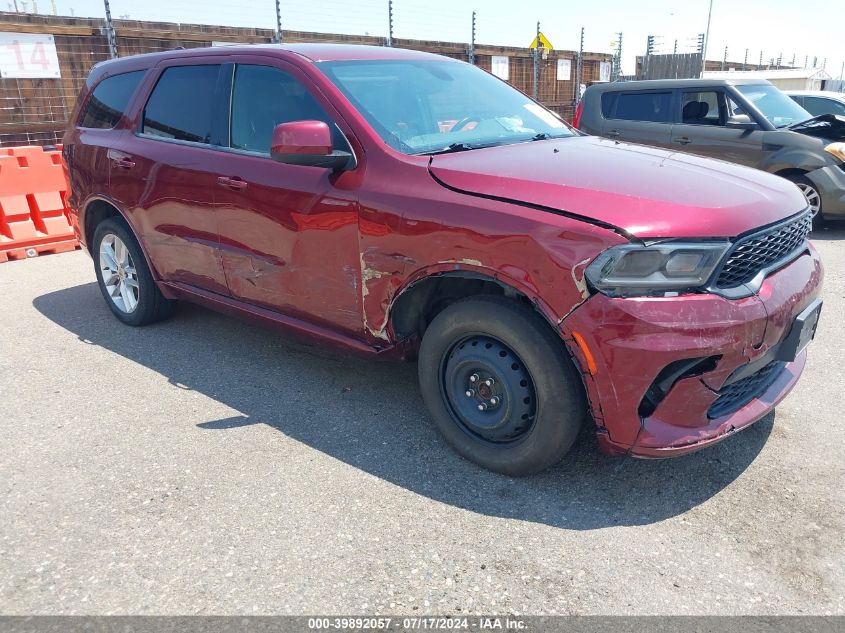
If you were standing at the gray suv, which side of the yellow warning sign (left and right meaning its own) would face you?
front

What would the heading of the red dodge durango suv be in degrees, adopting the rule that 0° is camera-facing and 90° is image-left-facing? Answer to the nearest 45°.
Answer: approximately 315°

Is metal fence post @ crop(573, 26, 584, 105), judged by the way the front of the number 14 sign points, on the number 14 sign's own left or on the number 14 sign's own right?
on the number 14 sign's own left

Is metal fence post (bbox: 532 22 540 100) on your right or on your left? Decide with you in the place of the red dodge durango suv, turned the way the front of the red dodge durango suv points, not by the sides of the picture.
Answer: on your left

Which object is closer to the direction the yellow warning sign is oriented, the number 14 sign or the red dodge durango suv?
the red dodge durango suv

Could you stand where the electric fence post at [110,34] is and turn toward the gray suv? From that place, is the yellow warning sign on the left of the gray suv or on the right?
left

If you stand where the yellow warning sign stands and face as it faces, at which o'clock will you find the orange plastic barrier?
The orange plastic barrier is roughly at 1 o'clock from the yellow warning sign.

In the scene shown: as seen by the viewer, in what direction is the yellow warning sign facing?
toward the camera

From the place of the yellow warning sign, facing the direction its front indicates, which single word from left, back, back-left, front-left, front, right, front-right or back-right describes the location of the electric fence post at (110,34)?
front-right

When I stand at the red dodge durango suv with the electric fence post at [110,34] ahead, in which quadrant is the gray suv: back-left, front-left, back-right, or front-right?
front-right

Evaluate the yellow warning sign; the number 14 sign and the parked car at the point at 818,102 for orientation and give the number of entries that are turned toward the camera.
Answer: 2

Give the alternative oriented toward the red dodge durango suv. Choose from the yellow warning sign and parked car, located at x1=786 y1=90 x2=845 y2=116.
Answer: the yellow warning sign

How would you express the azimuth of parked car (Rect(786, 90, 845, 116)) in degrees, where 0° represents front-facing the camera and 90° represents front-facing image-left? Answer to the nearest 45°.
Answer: approximately 270°

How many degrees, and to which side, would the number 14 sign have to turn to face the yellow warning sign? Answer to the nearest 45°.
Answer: approximately 90° to its left

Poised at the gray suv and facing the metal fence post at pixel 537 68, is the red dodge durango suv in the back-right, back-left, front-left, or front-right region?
back-left

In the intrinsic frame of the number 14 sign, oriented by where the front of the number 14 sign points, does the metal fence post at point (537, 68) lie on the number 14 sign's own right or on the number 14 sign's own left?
on the number 14 sign's own left

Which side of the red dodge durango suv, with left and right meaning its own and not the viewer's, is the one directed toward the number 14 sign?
back

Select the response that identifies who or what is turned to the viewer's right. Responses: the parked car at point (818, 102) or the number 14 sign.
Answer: the parked car
